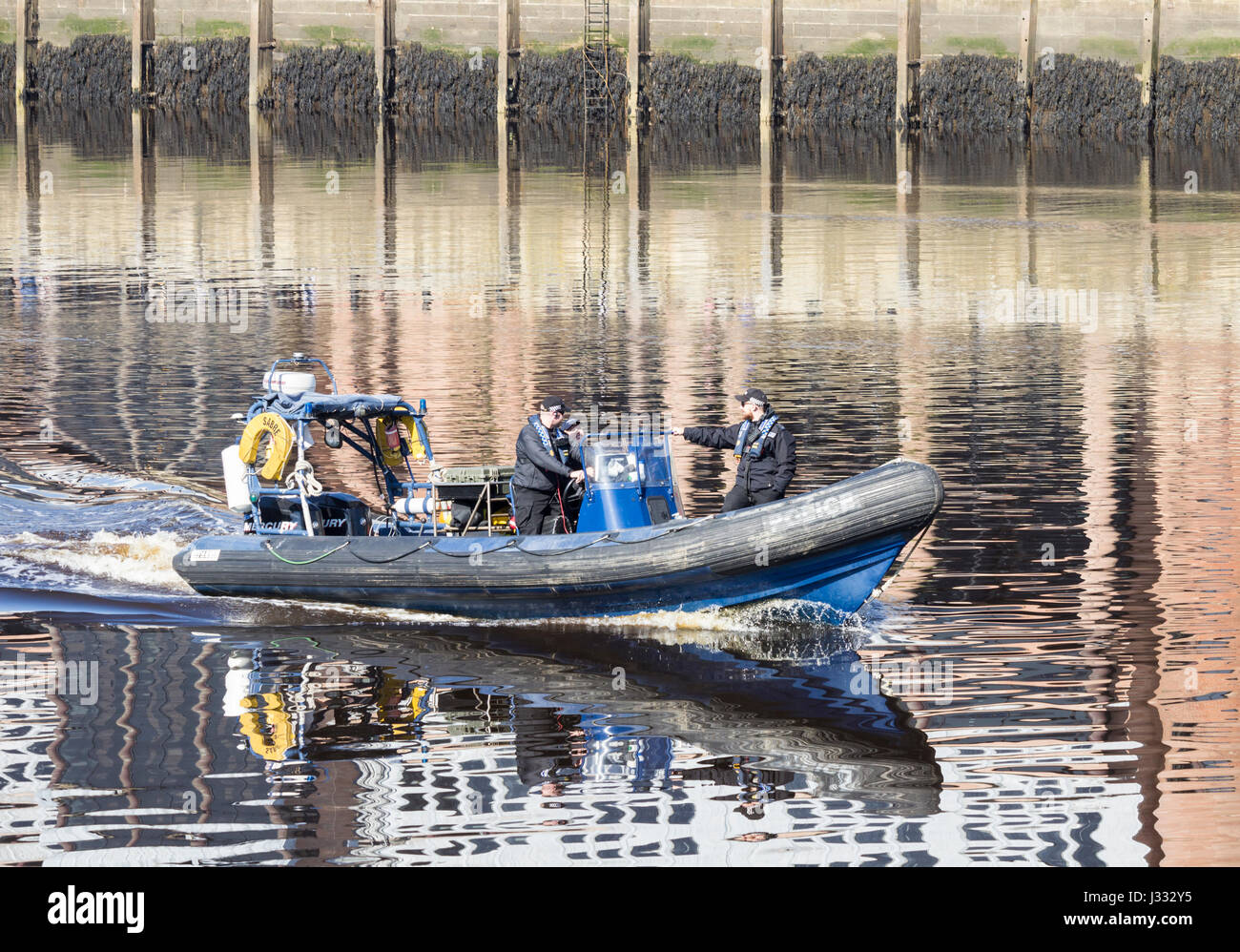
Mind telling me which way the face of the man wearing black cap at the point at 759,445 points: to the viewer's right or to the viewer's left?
to the viewer's left

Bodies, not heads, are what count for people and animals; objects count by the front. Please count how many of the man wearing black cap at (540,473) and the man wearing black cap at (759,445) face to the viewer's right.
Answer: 1

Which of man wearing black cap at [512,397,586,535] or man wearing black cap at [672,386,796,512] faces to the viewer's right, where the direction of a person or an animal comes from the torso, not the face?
man wearing black cap at [512,397,586,535]

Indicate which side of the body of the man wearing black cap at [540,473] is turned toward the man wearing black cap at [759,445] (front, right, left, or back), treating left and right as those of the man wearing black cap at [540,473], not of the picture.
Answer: front

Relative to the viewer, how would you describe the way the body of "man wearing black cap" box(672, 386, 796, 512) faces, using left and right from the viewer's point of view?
facing the viewer and to the left of the viewer

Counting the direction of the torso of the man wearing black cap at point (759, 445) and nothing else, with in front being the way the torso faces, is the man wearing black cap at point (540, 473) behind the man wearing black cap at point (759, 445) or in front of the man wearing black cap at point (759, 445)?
in front

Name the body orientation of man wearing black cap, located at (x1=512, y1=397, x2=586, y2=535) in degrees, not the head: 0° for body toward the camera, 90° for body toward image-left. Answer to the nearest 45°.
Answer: approximately 270°

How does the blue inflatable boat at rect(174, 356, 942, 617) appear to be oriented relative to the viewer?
to the viewer's right
